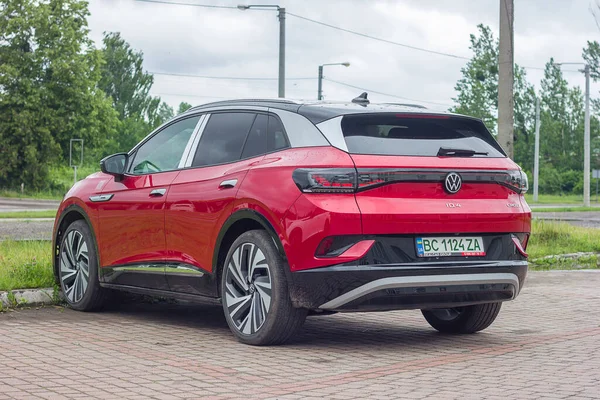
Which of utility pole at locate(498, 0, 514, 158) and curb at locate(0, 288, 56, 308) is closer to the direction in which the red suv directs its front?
the curb

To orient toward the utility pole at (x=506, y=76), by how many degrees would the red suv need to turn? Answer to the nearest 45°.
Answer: approximately 45° to its right

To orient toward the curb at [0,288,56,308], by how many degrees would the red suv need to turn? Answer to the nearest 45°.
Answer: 0° — it already faces it

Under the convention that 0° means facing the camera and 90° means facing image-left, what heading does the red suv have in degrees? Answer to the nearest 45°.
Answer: approximately 135°
